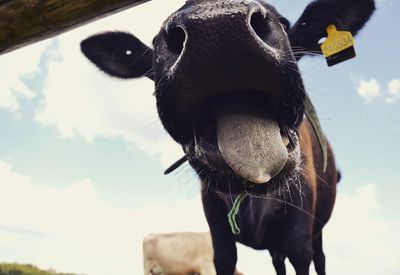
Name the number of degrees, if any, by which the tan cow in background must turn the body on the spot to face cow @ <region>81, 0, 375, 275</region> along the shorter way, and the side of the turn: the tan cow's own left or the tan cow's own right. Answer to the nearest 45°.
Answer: approximately 90° to the tan cow's own right

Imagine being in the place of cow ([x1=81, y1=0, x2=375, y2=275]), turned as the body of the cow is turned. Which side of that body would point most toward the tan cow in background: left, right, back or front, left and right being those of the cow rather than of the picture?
back

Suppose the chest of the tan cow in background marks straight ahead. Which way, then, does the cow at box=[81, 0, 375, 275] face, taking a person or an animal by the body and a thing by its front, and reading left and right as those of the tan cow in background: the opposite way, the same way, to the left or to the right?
to the right

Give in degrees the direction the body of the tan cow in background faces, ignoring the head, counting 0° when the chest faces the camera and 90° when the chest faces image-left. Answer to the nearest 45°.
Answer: approximately 270°

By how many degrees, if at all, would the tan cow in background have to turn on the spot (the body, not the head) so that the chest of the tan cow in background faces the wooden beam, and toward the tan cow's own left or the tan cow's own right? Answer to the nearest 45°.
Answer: approximately 90° to the tan cow's own right

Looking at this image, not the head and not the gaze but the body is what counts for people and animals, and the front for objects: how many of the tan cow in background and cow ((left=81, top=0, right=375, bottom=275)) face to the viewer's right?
1
